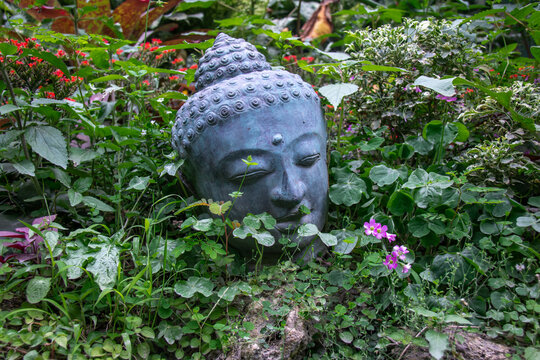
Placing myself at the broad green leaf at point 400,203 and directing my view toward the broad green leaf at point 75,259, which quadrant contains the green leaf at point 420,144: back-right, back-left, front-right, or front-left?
back-right

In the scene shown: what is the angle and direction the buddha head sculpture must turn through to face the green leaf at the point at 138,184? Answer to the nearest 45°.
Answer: approximately 135° to its right

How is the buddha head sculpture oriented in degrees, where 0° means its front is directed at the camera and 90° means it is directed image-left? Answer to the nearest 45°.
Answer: approximately 315°

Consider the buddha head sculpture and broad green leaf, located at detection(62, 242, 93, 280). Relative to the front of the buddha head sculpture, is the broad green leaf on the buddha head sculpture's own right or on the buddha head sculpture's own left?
on the buddha head sculpture's own right

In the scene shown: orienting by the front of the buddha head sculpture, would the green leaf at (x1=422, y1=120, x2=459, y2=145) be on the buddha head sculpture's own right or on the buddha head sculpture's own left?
on the buddha head sculpture's own left

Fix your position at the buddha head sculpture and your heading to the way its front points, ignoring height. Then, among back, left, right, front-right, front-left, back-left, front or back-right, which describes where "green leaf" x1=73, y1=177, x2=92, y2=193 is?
back-right

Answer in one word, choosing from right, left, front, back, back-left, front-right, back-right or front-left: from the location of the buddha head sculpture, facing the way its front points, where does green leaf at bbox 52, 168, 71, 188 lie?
back-right
